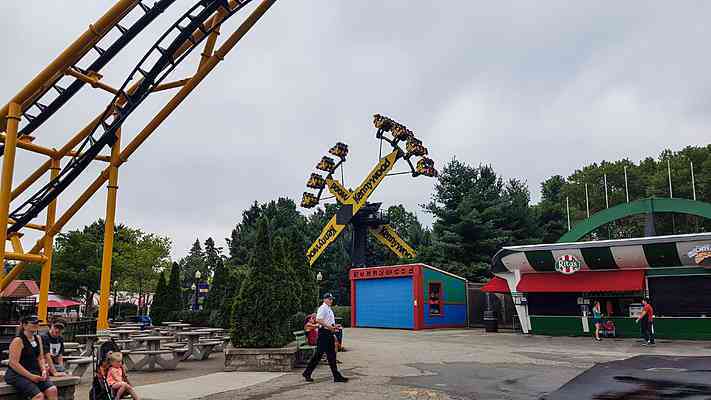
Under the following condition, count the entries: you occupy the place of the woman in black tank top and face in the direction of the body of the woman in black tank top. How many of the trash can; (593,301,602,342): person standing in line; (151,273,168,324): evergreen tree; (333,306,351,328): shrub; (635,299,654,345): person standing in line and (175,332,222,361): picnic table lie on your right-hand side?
0

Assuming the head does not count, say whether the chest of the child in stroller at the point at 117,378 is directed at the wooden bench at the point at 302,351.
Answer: no

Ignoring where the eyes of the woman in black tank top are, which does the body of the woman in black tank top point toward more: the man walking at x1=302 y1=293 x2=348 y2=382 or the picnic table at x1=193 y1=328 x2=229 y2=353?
the man walking

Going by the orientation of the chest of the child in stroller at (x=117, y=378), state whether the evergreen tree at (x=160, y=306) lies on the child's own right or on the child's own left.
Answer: on the child's own left

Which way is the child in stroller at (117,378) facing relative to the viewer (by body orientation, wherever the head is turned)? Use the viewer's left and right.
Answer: facing the viewer and to the right of the viewer

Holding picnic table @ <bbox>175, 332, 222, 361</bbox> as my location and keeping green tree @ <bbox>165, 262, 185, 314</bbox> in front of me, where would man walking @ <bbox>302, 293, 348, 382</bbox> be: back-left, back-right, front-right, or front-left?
back-right

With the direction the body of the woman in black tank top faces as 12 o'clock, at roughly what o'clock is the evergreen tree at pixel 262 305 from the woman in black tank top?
The evergreen tree is roughly at 9 o'clock from the woman in black tank top.

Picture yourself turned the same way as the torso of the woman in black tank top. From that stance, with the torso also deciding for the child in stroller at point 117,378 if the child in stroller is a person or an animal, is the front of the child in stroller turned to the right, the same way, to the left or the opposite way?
the same way

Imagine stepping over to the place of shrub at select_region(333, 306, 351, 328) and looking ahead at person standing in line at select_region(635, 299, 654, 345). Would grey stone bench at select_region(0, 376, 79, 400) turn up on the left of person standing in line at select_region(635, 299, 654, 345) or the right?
right

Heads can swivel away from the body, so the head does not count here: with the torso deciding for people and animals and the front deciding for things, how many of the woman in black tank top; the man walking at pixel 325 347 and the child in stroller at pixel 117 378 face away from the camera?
0

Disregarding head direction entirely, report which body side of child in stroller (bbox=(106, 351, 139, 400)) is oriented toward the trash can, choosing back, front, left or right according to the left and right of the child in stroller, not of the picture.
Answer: left

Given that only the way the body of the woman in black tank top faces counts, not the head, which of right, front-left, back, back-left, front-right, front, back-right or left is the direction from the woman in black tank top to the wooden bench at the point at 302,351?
left
